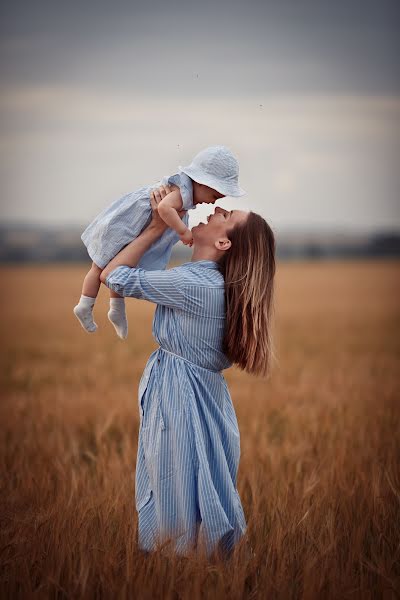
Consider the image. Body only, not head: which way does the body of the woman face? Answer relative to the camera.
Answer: to the viewer's left

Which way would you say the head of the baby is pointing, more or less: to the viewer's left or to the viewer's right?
to the viewer's right

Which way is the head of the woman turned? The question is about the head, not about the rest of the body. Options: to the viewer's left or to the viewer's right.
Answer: to the viewer's left
